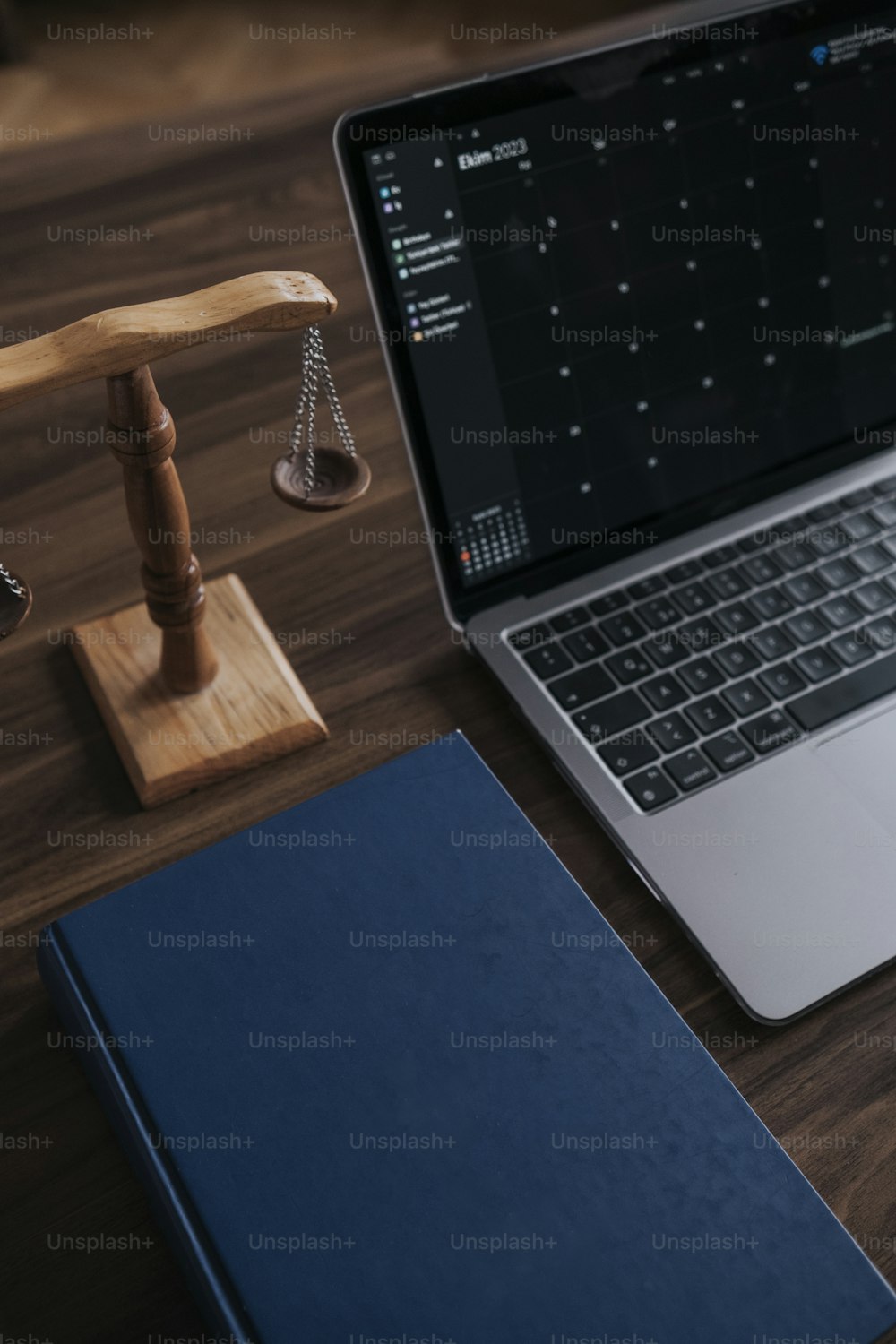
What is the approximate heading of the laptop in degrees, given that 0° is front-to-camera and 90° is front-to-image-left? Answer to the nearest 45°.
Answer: approximately 315°
